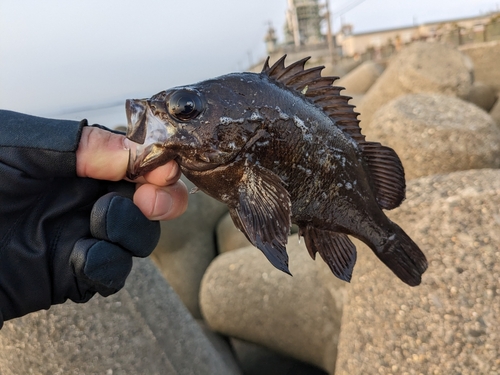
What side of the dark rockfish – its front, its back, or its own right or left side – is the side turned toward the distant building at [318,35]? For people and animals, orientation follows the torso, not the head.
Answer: right

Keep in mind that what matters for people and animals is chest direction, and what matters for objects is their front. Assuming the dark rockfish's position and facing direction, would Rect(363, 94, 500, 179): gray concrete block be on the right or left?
on its right

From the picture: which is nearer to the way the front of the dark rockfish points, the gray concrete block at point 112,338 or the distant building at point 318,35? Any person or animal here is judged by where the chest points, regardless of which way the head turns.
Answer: the gray concrete block

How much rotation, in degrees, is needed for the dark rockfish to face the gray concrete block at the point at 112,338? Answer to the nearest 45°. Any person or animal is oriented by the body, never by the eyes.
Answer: approximately 45° to its right

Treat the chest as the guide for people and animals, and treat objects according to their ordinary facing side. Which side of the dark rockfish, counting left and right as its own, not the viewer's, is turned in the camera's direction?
left

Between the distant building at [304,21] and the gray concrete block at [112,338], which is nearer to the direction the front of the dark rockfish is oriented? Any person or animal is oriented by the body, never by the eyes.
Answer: the gray concrete block

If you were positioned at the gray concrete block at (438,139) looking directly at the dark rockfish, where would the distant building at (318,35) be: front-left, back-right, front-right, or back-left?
back-right
